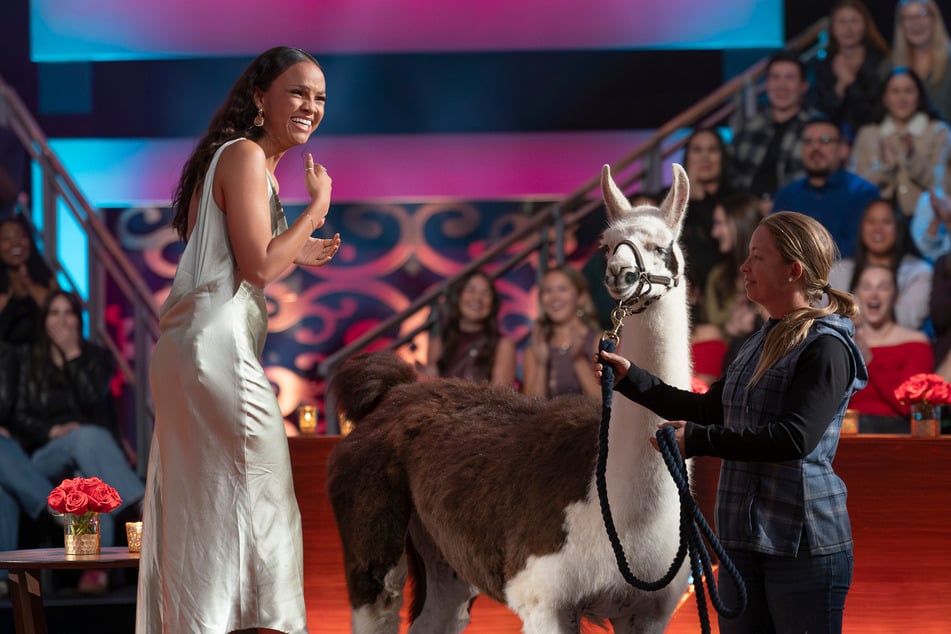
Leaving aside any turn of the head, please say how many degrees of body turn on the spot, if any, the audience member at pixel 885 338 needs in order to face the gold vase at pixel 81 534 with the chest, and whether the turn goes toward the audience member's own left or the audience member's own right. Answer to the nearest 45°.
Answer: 0° — they already face it

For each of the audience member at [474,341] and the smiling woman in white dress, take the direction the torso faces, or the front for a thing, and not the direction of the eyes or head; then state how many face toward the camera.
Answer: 1

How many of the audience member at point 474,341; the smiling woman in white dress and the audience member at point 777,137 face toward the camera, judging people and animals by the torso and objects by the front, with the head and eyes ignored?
2

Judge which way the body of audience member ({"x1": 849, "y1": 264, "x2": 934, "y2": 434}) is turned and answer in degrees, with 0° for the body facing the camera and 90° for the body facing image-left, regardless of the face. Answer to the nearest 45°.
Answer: approximately 45°

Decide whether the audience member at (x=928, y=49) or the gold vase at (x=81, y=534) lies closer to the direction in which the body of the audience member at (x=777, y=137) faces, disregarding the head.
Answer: the gold vase

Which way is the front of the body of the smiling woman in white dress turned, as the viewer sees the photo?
to the viewer's right

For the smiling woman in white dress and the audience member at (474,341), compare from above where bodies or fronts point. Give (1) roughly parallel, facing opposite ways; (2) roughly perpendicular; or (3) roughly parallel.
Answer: roughly perpendicular

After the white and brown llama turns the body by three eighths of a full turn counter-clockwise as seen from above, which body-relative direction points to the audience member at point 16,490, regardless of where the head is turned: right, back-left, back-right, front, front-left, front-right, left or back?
front-left

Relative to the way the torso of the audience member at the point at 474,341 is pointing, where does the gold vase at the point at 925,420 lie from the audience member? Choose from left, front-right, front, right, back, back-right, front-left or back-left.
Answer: front-left
